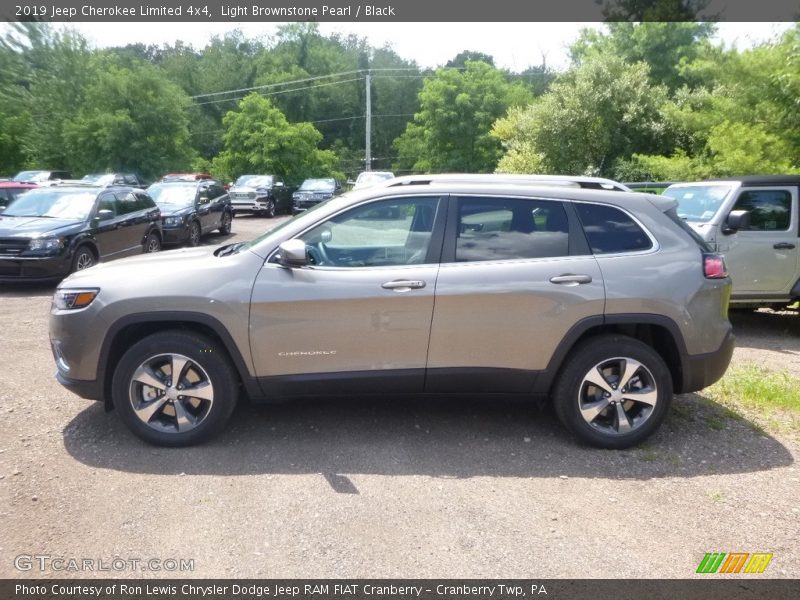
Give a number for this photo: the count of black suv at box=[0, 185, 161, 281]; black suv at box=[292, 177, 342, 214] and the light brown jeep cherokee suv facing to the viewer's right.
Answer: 0

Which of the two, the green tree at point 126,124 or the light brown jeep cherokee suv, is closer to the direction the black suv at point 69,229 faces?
the light brown jeep cherokee suv

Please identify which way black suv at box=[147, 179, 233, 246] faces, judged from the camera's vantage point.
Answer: facing the viewer and to the left of the viewer

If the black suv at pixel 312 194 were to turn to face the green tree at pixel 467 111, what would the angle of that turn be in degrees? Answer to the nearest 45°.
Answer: approximately 180°

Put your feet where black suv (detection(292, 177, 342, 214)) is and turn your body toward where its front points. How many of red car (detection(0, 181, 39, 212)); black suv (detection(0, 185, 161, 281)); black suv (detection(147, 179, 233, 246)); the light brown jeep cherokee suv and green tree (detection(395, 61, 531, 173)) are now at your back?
1

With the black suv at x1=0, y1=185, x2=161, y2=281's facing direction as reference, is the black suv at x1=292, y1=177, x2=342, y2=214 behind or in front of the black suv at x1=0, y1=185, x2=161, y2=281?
behind

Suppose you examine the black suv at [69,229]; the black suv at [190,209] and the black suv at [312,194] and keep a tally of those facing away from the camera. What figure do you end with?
0

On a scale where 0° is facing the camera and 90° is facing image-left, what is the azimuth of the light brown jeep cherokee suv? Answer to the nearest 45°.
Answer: approximately 90°

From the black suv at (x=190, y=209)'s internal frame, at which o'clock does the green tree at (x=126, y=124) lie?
The green tree is roughly at 4 o'clock from the black suv.

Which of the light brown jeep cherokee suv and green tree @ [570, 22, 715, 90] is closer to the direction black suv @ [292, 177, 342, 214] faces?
the light brown jeep cherokee suv
